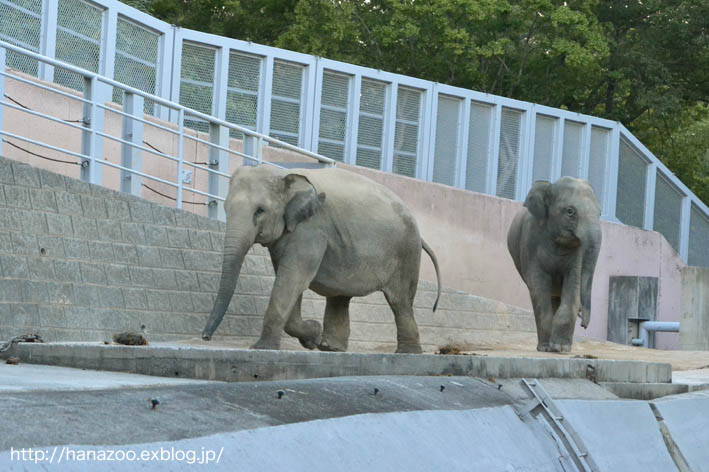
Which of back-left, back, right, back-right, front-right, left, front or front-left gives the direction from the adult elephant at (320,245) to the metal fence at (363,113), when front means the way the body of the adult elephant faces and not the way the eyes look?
right

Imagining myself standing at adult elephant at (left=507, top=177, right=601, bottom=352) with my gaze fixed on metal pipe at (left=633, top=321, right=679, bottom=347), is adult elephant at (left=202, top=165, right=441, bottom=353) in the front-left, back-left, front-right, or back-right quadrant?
back-left

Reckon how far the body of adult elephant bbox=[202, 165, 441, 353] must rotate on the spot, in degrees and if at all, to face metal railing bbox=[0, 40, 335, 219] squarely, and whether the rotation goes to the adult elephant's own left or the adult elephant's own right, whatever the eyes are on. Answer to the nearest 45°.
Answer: approximately 45° to the adult elephant's own right

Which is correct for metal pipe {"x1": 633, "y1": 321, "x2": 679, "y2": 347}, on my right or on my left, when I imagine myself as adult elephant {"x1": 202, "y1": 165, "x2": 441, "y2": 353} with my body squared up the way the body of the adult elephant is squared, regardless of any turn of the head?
on my right

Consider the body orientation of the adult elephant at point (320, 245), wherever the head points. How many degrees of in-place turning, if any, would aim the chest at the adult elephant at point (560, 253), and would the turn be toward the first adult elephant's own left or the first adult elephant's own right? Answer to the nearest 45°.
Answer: approximately 135° to the first adult elephant's own right

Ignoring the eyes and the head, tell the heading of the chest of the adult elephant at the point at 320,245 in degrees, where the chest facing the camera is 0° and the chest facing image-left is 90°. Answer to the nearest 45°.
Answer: approximately 90°
